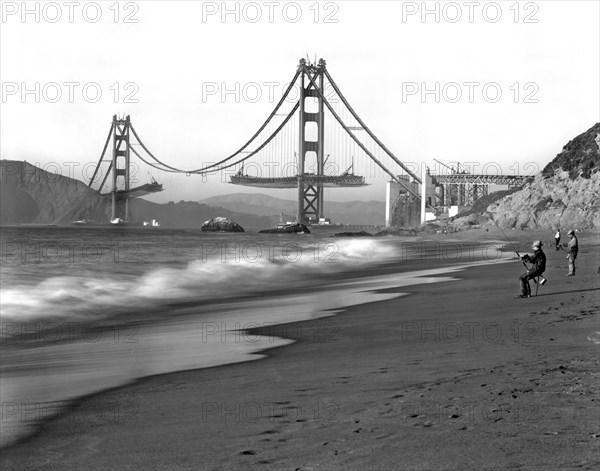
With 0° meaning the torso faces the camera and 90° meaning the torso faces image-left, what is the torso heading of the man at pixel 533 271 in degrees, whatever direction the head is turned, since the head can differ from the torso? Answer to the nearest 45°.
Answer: approximately 90°
